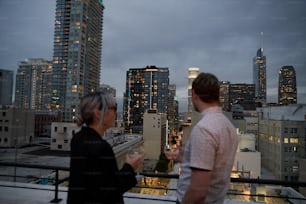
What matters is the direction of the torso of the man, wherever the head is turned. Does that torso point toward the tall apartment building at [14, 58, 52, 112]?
yes

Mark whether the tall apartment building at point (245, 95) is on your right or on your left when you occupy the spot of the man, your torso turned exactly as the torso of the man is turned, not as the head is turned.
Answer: on your right

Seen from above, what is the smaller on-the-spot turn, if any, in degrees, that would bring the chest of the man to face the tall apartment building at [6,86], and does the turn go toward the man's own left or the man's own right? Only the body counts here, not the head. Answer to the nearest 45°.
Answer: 0° — they already face it

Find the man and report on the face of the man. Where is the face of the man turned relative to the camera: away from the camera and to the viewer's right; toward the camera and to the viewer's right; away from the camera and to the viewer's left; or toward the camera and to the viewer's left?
away from the camera and to the viewer's left

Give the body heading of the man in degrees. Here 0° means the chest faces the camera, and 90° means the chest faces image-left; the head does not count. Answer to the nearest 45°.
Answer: approximately 135°

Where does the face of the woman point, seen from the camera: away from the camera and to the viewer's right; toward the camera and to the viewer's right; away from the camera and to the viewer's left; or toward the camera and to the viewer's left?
away from the camera and to the viewer's right
